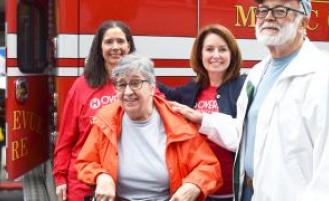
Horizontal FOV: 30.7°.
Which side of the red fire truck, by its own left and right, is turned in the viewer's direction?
right

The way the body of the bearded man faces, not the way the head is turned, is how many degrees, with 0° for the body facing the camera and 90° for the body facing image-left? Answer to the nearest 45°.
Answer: approximately 45°
